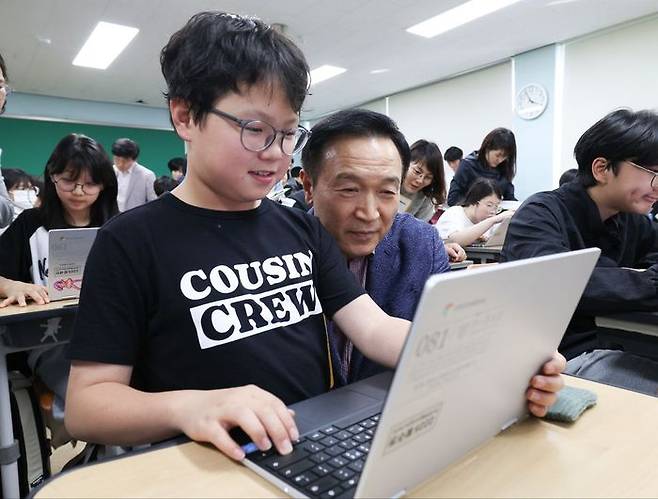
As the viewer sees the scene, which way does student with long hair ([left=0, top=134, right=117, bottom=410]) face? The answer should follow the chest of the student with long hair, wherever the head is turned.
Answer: toward the camera

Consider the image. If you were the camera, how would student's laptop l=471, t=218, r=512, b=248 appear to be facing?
facing away from the viewer and to the left of the viewer

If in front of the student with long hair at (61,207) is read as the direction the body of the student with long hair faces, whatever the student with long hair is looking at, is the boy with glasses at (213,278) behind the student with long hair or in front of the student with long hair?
in front

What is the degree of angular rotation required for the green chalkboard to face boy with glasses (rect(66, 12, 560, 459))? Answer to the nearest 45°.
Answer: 0° — it already faces them

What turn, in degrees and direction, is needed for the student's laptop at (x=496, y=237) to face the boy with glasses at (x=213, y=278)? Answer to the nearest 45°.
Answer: approximately 135° to its left

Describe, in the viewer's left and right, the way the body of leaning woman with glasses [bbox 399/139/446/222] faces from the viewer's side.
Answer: facing the viewer and to the left of the viewer

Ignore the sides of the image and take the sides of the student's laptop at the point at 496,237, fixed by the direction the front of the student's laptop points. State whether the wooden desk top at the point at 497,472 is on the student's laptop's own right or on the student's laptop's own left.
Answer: on the student's laptop's own left

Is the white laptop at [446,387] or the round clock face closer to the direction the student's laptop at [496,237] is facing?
the round clock face

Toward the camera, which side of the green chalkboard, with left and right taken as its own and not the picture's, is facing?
front

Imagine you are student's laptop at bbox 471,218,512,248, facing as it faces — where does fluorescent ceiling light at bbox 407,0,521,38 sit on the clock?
The fluorescent ceiling light is roughly at 1 o'clock from the student's laptop.

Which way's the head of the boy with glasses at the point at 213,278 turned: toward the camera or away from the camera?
toward the camera

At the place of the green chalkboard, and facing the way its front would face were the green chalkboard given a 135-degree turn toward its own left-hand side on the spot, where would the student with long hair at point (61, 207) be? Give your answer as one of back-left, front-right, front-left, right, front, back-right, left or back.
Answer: back-right

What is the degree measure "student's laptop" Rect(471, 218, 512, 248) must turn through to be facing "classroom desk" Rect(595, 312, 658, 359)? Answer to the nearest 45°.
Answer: approximately 135° to its left

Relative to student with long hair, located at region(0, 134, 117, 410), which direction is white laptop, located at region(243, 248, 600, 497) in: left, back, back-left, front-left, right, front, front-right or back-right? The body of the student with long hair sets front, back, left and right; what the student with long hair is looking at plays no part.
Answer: front

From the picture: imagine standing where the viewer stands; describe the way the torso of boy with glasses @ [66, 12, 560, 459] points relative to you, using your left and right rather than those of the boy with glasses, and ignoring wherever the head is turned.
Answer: facing the viewer and to the right of the viewer

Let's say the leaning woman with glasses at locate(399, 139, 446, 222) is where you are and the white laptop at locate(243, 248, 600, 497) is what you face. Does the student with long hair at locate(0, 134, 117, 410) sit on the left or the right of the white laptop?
right

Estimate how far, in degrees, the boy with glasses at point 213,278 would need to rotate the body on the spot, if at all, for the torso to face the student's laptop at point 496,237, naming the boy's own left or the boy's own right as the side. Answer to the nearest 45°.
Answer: approximately 90° to the boy's own left

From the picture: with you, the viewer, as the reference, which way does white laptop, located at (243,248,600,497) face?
facing away from the viewer and to the left of the viewer

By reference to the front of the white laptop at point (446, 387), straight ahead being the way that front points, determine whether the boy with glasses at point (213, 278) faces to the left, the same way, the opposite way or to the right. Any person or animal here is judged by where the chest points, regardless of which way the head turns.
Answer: the opposite way
